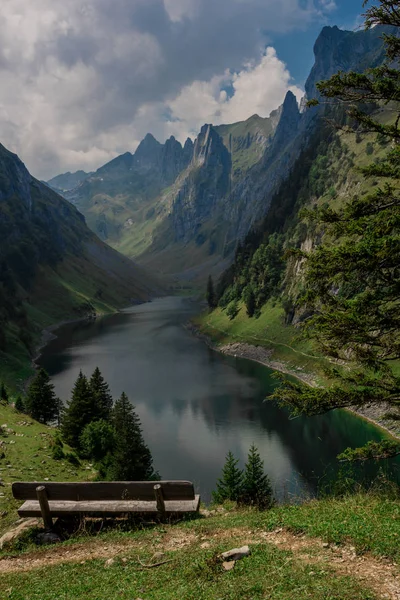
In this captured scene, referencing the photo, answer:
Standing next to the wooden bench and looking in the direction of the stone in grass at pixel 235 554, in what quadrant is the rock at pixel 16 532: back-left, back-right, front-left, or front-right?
back-right

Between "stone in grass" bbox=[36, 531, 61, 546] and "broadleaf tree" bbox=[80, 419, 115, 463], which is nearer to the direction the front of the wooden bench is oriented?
the broadleaf tree

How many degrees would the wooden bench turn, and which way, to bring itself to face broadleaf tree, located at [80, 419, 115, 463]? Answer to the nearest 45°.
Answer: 0° — it already faces it

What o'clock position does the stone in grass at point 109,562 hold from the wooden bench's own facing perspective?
The stone in grass is roughly at 6 o'clock from the wooden bench.

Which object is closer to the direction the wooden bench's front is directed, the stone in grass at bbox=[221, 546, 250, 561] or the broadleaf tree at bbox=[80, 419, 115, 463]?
the broadleaf tree

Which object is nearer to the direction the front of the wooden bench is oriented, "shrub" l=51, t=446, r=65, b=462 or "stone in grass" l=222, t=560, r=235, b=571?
the shrub

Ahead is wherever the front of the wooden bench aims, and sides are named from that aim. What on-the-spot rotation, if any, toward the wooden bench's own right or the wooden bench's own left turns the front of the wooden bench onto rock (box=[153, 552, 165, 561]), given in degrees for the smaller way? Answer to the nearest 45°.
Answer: approximately 180°

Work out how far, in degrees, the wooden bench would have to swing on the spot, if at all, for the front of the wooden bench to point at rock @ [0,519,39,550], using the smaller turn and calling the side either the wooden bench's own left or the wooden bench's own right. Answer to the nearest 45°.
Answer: approximately 90° to the wooden bench's own left

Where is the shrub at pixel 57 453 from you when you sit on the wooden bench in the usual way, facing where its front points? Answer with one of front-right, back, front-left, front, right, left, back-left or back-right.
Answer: front

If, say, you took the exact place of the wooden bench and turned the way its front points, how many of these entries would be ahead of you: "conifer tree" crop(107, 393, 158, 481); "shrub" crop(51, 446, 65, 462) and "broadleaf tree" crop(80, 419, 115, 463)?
3

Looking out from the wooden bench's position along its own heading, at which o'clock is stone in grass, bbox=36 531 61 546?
The stone in grass is roughly at 9 o'clock from the wooden bench.

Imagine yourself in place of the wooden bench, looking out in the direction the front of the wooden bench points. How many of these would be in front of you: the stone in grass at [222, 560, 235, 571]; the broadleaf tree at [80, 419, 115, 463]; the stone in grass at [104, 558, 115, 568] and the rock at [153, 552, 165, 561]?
1

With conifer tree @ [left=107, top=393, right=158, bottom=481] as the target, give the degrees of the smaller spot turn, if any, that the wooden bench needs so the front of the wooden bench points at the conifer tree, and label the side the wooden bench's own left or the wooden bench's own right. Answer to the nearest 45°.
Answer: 0° — it already faces it

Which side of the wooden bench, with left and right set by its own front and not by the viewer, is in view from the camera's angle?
back
